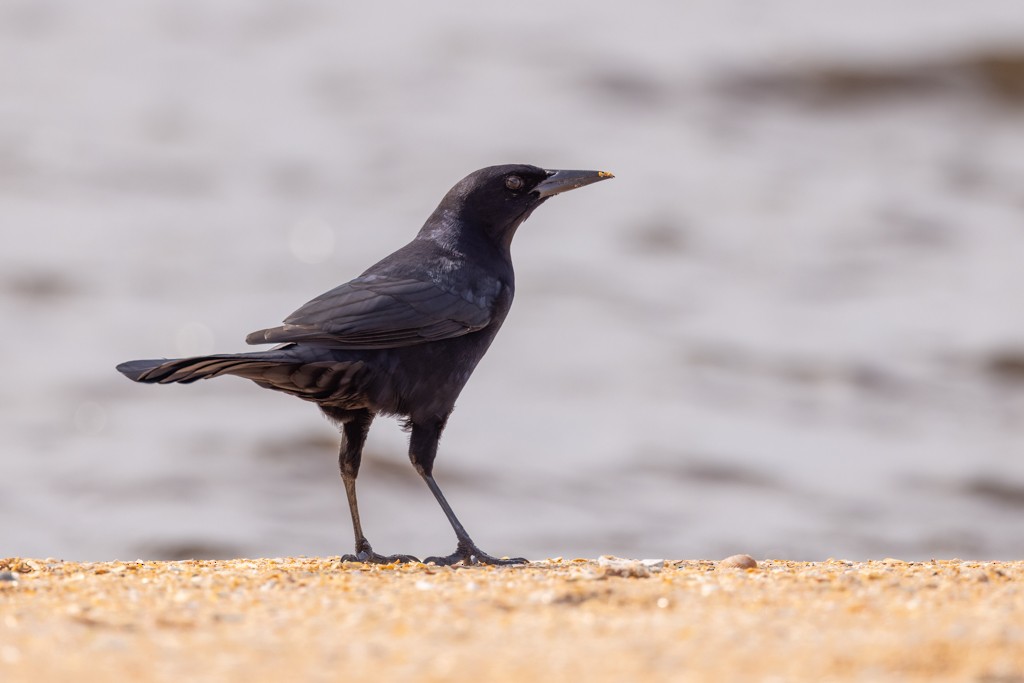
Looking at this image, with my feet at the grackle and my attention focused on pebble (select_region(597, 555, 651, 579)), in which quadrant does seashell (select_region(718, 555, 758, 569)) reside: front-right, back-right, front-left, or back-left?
front-left

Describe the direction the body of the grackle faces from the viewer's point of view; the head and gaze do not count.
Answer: to the viewer's right

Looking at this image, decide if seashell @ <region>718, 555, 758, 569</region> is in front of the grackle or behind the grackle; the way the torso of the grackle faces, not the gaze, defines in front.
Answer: in front

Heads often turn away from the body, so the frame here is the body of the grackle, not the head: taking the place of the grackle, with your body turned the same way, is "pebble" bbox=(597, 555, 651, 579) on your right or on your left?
on your right

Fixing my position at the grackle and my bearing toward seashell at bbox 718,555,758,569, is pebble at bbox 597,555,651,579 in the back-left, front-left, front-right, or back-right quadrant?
front-right
